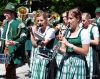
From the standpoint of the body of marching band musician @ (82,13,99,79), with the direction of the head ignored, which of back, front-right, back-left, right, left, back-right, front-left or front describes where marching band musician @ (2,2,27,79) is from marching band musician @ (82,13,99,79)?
front-right

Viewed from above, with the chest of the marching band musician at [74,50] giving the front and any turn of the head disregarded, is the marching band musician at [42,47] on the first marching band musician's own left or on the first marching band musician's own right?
on the first marching band musician's own right

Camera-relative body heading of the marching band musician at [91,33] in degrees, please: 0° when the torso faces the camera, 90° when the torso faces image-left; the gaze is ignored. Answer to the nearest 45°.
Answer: approximately 45°

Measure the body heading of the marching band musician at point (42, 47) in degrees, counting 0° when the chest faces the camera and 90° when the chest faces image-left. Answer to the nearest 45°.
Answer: approximately 45°

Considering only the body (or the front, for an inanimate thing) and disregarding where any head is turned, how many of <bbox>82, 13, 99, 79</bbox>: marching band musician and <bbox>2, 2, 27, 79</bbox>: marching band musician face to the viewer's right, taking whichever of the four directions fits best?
0

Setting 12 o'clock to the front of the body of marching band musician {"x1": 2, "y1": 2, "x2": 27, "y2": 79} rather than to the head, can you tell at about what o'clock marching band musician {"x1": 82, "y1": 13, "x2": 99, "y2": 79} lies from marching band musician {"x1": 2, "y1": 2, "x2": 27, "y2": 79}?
marching band musician {"x1": 82, "y1": 13, "x2": 99, "y2": 79} is roughly at 8 o'clock from marching band musician {"x1": 2, "y1": 2, "x2": 27, "y2": 79}.

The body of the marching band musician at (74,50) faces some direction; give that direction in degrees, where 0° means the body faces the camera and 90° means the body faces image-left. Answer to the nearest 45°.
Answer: approximately 45°

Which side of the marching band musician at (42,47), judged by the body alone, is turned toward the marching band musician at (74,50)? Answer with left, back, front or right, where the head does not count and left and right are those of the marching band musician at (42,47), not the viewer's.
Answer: left
